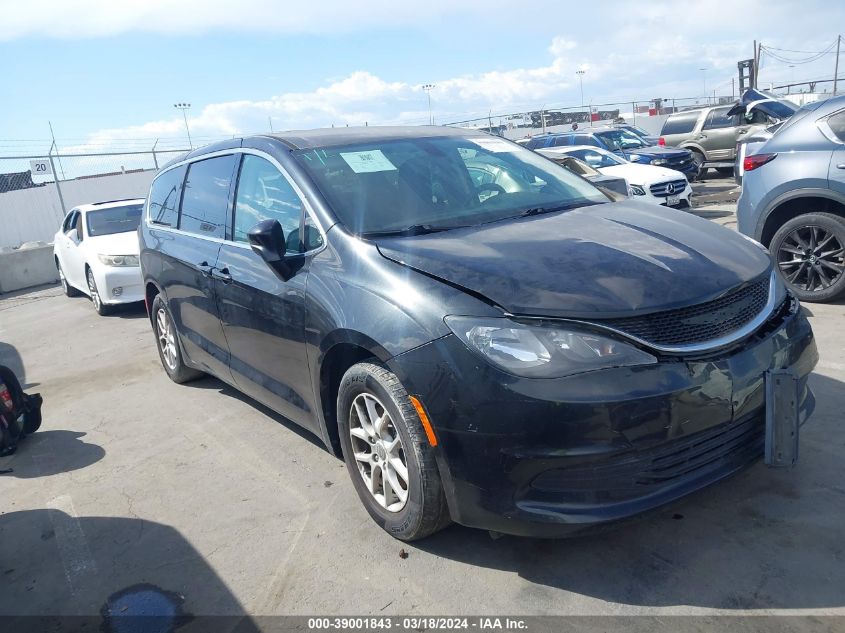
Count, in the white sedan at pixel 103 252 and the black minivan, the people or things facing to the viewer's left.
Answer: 0

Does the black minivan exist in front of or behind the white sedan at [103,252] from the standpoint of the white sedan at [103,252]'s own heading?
in front

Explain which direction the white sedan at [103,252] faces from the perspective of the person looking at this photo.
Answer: facing the viewer and to the right of the viewer

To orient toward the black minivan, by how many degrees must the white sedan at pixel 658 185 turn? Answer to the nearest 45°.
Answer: approximately 45° to its right

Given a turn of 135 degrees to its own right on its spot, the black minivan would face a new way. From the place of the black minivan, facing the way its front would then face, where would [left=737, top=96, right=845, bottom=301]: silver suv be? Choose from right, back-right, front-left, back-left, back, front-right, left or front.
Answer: back-right

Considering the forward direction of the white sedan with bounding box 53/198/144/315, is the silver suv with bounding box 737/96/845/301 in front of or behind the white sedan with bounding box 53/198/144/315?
in front

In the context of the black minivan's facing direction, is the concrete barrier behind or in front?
behind

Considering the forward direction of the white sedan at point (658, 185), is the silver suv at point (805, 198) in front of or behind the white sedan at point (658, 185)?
in front

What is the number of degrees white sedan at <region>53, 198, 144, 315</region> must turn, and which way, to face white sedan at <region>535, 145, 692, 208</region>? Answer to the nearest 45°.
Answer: approximately 45° to its left
